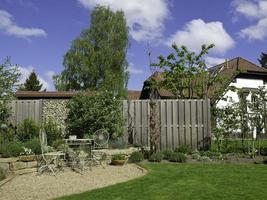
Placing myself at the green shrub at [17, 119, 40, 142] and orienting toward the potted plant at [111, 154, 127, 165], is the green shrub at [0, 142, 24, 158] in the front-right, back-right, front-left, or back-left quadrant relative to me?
front-right

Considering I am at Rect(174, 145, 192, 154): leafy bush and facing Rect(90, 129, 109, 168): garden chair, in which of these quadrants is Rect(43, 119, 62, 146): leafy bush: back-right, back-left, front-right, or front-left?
front-right

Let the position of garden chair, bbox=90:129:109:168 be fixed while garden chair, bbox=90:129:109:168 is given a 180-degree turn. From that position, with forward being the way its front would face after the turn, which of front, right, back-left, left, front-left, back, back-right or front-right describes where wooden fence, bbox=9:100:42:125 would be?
left

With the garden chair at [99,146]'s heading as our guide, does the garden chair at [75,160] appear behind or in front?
in front

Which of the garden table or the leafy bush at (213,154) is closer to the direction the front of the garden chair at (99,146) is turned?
the garden table

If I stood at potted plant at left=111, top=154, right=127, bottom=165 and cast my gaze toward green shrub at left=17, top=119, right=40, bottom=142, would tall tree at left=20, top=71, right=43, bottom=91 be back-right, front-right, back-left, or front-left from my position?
front-right

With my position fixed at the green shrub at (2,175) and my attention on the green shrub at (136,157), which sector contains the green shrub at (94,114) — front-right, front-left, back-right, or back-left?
front-left

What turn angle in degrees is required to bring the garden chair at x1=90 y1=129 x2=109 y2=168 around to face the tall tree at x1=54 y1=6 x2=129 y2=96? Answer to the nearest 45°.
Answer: approximately 135° to its right

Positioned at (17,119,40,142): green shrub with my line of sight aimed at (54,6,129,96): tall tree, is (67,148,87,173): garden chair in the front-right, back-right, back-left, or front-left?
back-right

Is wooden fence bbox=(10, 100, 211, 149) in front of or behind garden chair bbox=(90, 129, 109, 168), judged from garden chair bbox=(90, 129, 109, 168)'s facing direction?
behind
